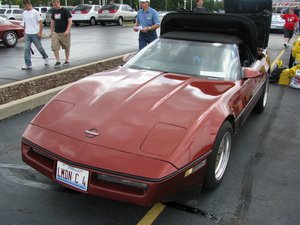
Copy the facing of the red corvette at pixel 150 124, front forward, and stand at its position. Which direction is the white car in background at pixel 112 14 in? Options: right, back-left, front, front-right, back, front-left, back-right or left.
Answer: back-right

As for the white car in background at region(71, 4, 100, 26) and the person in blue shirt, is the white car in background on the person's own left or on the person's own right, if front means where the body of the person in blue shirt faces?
on the person's own right

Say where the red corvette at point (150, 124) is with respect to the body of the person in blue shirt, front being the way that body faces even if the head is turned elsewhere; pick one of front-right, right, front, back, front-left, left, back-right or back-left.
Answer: front-left

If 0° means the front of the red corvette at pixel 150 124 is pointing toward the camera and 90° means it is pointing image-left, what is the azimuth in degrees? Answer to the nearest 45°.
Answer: approximately 45°

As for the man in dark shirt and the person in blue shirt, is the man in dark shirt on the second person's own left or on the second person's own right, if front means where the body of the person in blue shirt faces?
on the second person's own right

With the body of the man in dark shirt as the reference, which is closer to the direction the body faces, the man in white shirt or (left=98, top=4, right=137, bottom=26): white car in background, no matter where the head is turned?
the man in white shirt

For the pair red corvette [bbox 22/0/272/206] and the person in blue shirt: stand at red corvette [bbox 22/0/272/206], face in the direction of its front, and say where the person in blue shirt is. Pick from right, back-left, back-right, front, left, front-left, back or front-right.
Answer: back-right

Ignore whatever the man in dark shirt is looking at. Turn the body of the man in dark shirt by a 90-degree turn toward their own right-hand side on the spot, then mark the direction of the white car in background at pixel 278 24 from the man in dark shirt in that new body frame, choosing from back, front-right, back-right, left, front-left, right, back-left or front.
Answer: right

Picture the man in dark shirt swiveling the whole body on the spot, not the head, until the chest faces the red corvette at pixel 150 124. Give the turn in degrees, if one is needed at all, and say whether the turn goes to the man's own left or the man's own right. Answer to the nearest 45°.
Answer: approximately 45° to the man's own left

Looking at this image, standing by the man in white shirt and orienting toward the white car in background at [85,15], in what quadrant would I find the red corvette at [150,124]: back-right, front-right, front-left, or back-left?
back-right

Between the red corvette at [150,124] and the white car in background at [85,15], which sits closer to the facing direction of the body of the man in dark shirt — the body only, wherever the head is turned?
the red corvette

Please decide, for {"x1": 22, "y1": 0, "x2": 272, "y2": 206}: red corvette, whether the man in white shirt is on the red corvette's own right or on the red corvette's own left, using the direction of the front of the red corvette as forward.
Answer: on the red corvette's own right

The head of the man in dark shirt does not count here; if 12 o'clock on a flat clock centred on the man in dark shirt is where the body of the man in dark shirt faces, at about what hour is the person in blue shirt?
The person in blue shirt is roughly at 9 o'clock from the man in dark shirt.

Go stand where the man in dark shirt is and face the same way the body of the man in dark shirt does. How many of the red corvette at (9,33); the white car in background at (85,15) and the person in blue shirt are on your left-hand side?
1
